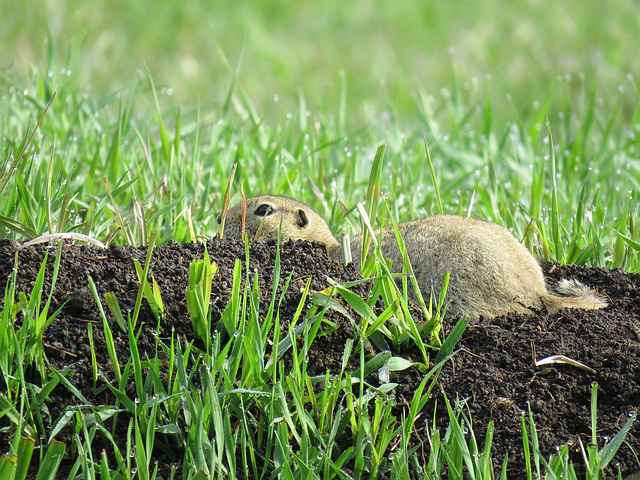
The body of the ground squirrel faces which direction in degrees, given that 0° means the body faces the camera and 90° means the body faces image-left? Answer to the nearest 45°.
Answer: approximately 90°
